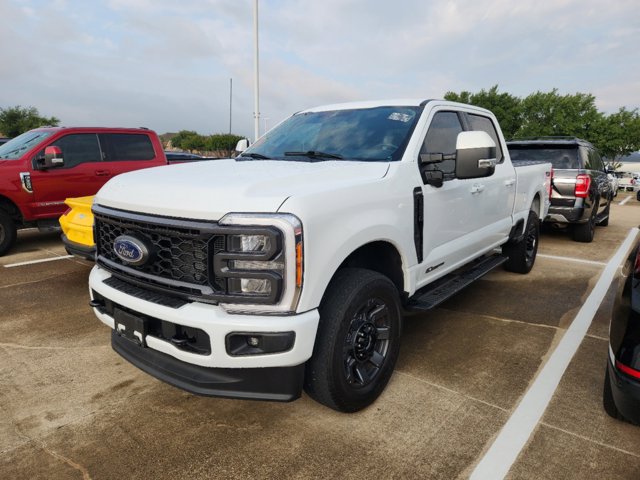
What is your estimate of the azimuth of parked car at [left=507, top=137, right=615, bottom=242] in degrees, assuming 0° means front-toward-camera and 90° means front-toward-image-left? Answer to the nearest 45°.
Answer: approximately 180°

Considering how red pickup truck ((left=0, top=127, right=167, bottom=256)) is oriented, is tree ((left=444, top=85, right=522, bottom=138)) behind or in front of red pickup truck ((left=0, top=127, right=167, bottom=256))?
behind

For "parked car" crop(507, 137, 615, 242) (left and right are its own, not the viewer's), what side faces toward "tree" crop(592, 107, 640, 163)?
front

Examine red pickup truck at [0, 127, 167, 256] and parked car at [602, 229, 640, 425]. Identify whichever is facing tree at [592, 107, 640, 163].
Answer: the parked car

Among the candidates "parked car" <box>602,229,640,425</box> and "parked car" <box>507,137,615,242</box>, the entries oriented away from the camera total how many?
2

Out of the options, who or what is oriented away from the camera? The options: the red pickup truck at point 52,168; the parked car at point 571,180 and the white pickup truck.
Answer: the parked car

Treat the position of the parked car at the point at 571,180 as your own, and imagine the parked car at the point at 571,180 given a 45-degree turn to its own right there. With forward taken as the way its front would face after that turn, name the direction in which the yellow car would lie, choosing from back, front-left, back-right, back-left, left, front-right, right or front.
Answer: back

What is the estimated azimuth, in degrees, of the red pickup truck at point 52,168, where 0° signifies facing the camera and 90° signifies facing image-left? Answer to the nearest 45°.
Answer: approximately 45°

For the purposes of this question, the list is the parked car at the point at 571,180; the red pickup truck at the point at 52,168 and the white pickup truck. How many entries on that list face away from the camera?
1

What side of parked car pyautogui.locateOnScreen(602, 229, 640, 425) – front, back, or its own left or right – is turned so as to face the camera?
back

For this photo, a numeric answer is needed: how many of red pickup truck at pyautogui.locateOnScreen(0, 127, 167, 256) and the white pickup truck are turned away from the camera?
0

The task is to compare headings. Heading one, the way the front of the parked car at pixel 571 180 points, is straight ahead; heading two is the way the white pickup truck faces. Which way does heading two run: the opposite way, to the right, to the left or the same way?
the opposite way
